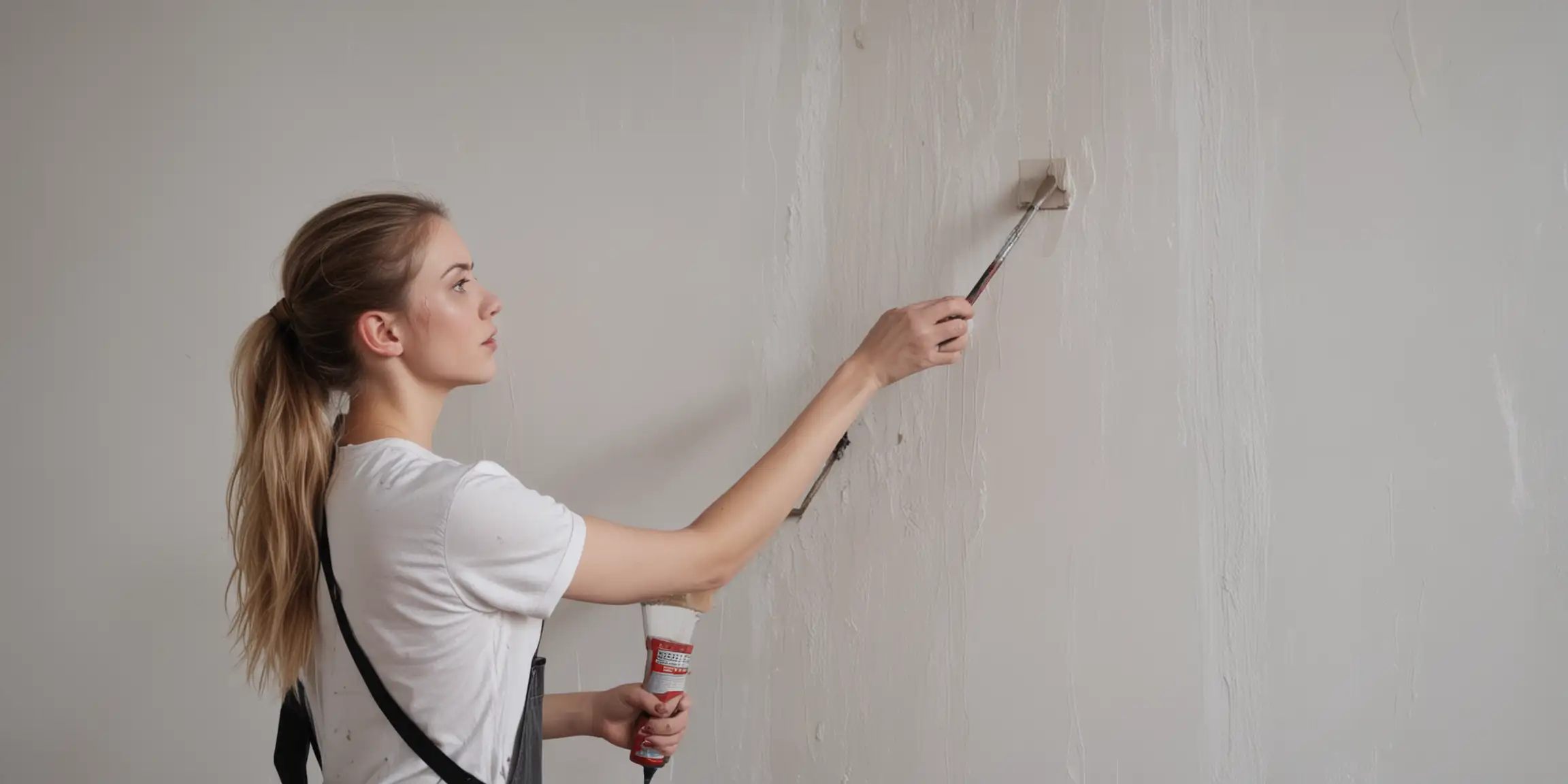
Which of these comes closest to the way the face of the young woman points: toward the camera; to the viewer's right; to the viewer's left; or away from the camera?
to the viewer's right

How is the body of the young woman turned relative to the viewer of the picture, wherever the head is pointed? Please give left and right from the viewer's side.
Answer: facing away from the viewer and to the right of the viewer
